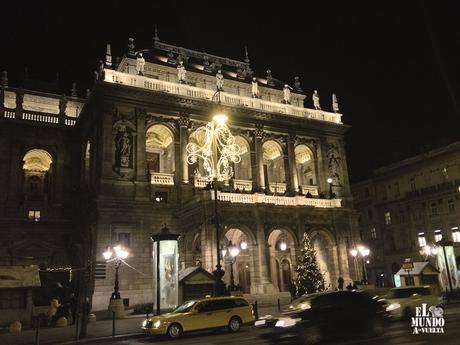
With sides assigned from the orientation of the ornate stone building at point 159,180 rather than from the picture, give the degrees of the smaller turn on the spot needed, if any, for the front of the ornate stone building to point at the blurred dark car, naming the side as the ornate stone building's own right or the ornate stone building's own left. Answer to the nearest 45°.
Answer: approximately 45° to the ornate stone building's own right

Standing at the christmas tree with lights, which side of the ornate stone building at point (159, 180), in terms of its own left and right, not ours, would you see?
front

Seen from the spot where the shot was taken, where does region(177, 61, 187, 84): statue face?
facing the viewer and to the right of the viewer

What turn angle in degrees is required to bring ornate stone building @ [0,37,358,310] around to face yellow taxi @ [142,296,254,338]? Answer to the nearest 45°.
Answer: approximately 45° to its right
